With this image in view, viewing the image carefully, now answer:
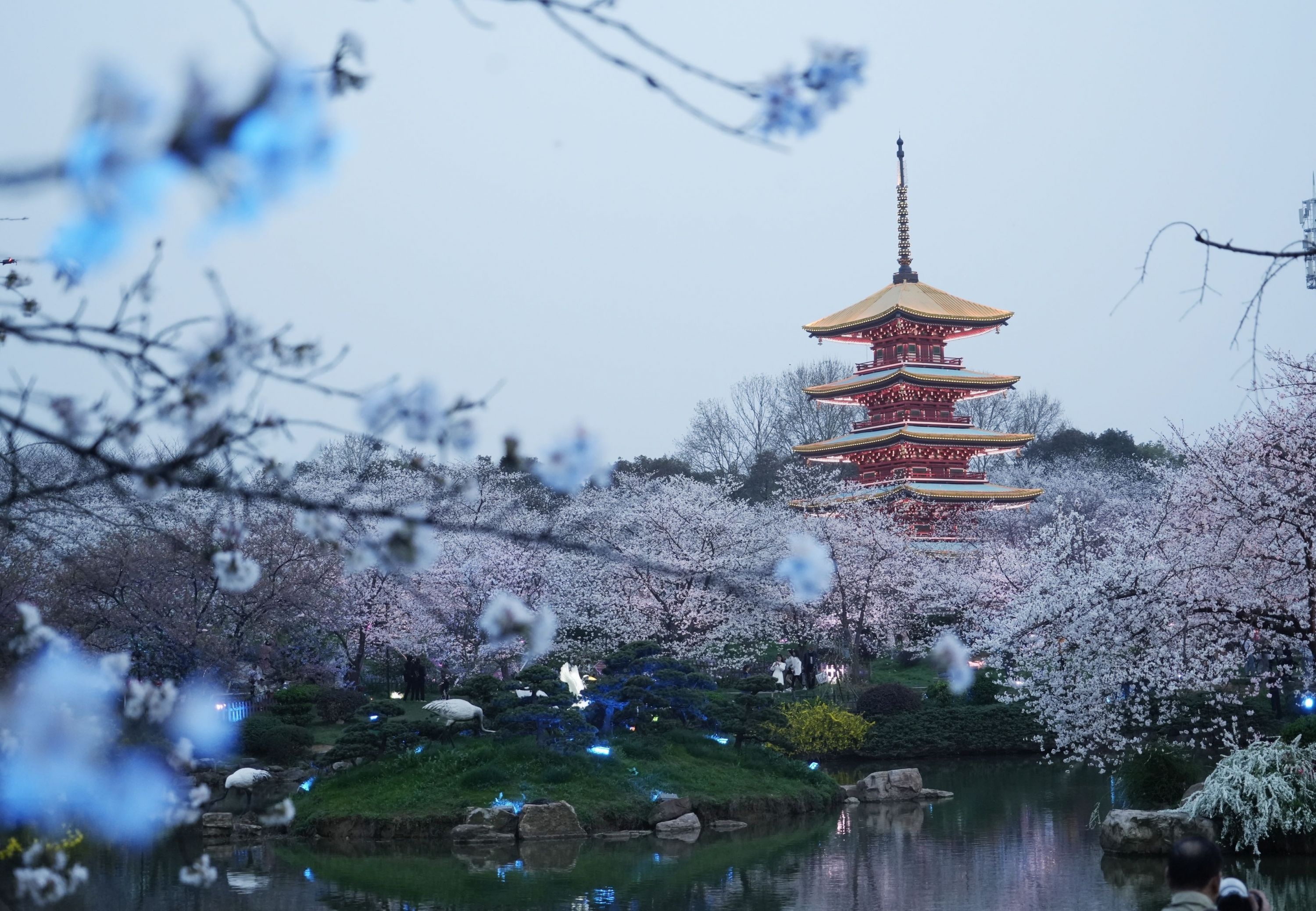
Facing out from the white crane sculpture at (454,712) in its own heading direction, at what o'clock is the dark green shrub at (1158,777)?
The dark green shrub is roughly at 1 o'clock from the white crane sculpture.

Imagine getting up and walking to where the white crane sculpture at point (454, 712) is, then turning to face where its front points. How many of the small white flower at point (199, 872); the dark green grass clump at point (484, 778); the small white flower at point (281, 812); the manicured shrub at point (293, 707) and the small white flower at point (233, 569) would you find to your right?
4

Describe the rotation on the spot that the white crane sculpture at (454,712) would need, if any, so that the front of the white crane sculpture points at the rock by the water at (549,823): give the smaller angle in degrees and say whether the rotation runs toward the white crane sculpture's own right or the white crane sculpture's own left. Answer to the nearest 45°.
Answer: approximately 45° to the white crane sculpture's own right

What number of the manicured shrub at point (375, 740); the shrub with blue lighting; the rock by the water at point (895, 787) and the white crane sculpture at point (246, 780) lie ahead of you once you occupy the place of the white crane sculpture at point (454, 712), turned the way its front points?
2

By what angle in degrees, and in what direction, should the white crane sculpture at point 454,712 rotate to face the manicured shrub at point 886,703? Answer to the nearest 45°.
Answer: approximately 45° to its left

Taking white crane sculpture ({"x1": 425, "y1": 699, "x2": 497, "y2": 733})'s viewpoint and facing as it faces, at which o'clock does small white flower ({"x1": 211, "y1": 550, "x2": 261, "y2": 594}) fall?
The small white flower is roughly at 3 o'clock from the white crane sculpture.

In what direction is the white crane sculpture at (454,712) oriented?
to the viewer's right

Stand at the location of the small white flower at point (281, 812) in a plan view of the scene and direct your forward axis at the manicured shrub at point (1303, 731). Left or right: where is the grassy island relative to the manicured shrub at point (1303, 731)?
left

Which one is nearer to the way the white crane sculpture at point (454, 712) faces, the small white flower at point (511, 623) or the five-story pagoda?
the five-story pagoda

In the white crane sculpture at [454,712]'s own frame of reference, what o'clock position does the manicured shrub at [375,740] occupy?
The manicured shrub is roughly at 5 o'clock from the white crane sculpture.

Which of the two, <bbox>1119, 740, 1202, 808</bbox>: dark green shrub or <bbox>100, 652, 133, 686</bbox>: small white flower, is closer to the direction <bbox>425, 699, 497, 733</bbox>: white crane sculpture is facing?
the dark green shrub
